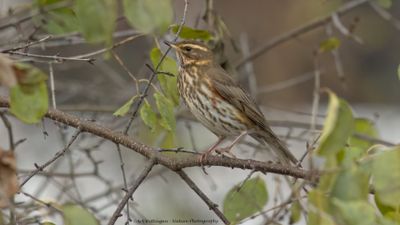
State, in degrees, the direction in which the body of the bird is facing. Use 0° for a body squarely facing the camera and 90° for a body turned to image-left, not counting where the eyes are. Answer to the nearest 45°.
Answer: approximately 90°
